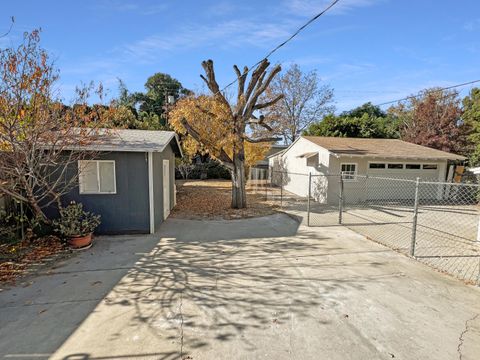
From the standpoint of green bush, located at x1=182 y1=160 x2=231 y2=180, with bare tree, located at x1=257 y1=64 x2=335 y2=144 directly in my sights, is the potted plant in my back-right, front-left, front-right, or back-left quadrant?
back-right

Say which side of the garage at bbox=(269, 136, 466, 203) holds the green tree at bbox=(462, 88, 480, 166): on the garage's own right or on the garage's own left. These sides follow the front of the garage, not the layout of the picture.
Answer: on the garage's own left

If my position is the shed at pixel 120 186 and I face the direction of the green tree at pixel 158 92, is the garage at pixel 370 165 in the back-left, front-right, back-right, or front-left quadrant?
front-right

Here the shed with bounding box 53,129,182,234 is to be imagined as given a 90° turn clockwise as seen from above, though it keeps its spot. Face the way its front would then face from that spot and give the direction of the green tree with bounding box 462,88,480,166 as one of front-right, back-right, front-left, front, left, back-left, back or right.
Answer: left

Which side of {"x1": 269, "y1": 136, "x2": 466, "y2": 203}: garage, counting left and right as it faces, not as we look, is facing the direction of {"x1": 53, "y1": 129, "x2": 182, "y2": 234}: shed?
right

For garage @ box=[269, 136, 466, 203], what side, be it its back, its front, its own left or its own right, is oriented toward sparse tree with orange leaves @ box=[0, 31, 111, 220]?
right

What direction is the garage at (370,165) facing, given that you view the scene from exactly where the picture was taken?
facing the viewer and to the right of the viewer

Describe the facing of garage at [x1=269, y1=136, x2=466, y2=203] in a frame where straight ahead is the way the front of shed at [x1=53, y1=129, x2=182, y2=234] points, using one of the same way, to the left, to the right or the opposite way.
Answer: to the right

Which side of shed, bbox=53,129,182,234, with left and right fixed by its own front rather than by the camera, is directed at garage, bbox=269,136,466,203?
front

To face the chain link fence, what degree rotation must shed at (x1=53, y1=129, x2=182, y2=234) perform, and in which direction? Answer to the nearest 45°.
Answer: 0° — it already faces it

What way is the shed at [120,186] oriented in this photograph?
to the viewer's right

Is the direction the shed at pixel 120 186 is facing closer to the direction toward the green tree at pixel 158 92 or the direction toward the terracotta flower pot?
the green tree

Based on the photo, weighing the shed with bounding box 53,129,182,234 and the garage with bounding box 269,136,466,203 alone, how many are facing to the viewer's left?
0

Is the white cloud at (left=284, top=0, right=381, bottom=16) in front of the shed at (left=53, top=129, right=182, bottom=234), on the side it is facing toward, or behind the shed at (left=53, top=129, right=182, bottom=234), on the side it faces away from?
in front
